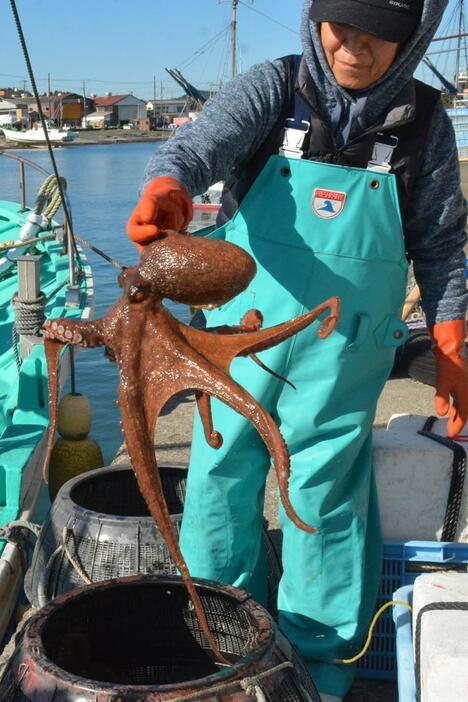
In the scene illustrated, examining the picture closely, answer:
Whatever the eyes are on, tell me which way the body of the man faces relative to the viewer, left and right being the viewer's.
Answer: facing the viewer

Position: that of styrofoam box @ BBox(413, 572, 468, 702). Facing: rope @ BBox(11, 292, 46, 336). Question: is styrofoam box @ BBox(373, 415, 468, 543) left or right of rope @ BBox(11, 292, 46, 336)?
right

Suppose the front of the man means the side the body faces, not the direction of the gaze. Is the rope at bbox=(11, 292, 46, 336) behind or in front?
behind

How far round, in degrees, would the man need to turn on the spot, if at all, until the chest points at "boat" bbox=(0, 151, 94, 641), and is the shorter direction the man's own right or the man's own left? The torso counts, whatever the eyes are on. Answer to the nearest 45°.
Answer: approximately 135° to the man's own right
